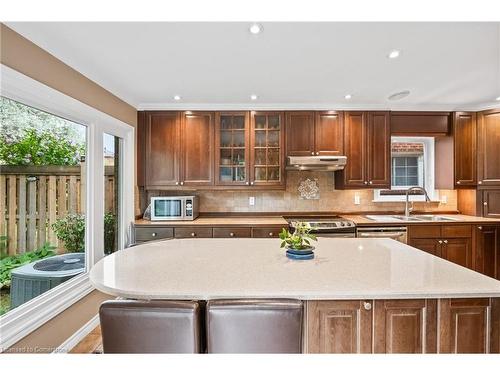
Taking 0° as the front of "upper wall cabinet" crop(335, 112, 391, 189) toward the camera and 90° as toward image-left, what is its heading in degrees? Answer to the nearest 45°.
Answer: approximately 0°

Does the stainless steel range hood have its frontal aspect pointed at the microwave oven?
no

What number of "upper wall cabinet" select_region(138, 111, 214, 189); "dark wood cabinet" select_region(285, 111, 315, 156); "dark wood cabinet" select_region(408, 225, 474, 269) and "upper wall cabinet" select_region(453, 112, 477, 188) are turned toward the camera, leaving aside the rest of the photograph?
4

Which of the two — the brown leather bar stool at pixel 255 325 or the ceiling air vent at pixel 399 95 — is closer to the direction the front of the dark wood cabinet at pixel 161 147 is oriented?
the brown leather bar stool

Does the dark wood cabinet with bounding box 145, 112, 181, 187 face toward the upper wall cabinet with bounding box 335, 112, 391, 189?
no

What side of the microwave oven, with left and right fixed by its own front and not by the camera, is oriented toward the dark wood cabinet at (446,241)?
left

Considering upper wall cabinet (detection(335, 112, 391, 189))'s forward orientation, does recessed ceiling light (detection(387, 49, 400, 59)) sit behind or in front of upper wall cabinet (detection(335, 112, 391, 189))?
in front

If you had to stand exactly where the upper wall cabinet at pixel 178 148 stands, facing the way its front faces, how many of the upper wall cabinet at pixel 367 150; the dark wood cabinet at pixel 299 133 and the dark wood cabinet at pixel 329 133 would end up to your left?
3

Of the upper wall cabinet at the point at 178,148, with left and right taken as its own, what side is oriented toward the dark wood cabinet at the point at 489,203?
left

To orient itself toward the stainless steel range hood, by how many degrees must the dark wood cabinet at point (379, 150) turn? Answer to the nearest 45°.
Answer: approximately 45° to its right

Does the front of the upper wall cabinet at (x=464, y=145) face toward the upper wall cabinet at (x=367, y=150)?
no

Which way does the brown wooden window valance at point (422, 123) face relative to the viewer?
toward the camera

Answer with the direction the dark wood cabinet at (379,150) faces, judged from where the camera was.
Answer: facing the viewer

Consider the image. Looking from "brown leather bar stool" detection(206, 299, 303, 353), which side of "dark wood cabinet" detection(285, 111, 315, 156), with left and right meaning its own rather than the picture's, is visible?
front

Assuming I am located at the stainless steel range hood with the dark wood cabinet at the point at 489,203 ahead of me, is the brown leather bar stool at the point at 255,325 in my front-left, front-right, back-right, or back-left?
back-right

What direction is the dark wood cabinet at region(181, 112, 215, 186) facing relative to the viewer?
toward the camera
